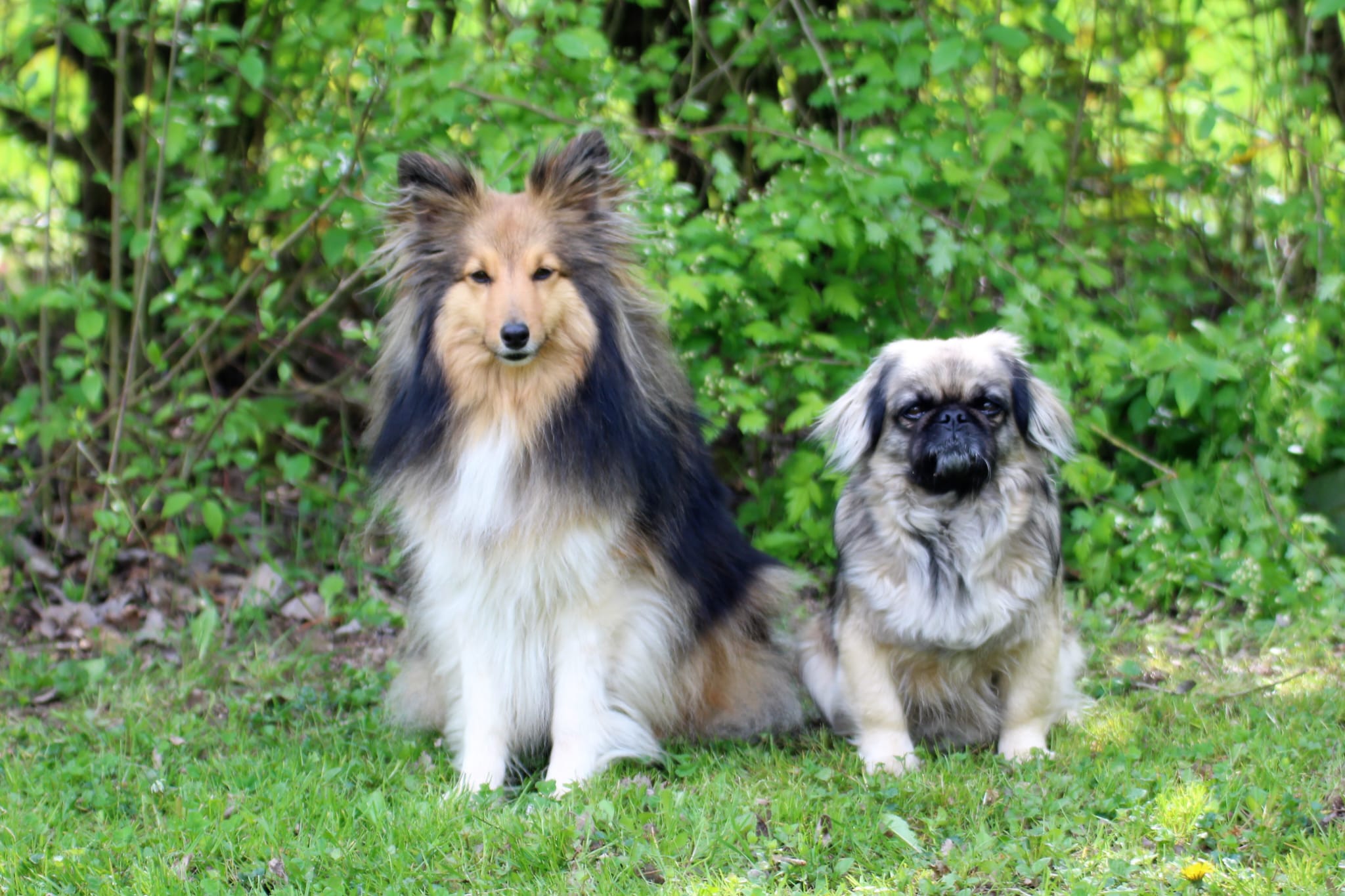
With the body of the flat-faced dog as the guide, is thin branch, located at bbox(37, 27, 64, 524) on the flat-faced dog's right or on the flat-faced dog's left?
on the flat-faced dog's right

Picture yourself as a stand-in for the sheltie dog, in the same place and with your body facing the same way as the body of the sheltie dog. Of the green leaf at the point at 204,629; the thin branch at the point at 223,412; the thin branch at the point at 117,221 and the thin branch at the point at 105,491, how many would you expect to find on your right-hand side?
4

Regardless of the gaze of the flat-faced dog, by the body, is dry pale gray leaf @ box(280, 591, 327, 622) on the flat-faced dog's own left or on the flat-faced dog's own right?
on the flat-faced dog's own right

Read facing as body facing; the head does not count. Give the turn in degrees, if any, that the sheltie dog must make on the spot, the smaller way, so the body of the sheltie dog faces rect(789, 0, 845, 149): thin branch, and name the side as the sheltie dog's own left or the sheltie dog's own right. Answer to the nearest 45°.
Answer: approximately 180°

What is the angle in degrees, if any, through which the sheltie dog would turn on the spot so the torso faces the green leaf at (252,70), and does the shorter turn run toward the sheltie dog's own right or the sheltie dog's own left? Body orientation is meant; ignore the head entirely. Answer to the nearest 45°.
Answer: approximately 90° to the sheltie dog's own right

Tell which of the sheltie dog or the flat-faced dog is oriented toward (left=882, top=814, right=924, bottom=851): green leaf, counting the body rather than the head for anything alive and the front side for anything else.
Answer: the flat-faced dog

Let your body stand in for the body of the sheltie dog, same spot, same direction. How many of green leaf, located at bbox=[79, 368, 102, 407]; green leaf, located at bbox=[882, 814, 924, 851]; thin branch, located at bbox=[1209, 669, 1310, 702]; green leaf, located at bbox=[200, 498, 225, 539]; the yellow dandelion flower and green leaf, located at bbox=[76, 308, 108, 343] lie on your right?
3

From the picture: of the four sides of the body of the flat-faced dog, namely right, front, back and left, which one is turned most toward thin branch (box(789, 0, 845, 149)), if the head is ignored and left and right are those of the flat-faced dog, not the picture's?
back

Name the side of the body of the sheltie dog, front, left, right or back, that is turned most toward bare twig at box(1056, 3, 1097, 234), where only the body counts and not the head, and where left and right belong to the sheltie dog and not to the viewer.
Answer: back

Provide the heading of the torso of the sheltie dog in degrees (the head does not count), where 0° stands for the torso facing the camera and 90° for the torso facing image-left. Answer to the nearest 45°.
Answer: approximately 45°

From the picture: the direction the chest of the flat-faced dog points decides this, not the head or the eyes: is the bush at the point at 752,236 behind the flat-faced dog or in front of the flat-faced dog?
behind
